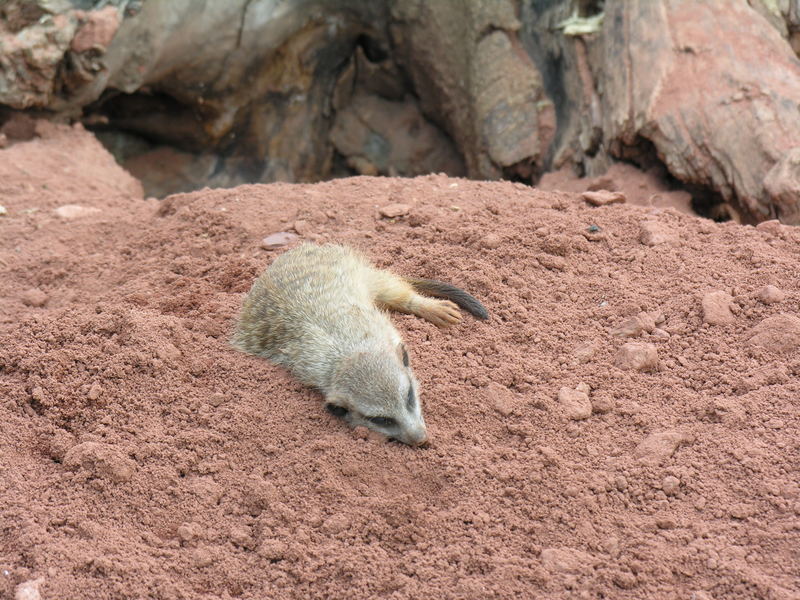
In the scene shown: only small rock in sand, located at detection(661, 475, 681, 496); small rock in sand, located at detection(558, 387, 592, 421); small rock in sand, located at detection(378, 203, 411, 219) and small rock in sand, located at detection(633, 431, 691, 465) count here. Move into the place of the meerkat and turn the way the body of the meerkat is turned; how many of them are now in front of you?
3

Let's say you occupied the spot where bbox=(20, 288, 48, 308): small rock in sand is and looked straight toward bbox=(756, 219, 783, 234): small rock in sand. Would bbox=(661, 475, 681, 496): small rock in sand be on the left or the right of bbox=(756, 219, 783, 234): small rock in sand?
right

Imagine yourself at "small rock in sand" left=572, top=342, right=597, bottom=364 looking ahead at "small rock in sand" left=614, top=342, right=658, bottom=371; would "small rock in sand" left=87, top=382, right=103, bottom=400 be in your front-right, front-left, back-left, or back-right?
back-right

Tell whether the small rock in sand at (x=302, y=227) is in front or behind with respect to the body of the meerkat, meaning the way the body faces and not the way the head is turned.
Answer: behind

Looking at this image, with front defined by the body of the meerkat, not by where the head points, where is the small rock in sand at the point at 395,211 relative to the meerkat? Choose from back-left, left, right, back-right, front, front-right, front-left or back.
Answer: back-left

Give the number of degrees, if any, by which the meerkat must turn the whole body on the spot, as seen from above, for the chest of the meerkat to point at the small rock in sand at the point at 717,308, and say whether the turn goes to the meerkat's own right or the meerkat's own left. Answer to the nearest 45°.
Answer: approximately 45° to the meerkat's own left

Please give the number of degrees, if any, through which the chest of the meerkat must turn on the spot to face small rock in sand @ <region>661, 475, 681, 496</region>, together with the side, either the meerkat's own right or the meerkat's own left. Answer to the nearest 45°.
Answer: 0° — it already faces it

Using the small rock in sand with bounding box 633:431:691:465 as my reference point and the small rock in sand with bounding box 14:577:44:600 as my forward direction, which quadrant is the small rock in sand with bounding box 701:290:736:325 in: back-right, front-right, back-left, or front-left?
back-right

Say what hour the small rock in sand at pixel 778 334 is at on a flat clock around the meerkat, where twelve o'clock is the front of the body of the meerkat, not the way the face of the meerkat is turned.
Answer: The small rock in sand is roughly at 11 o'clock from the meerkat.
